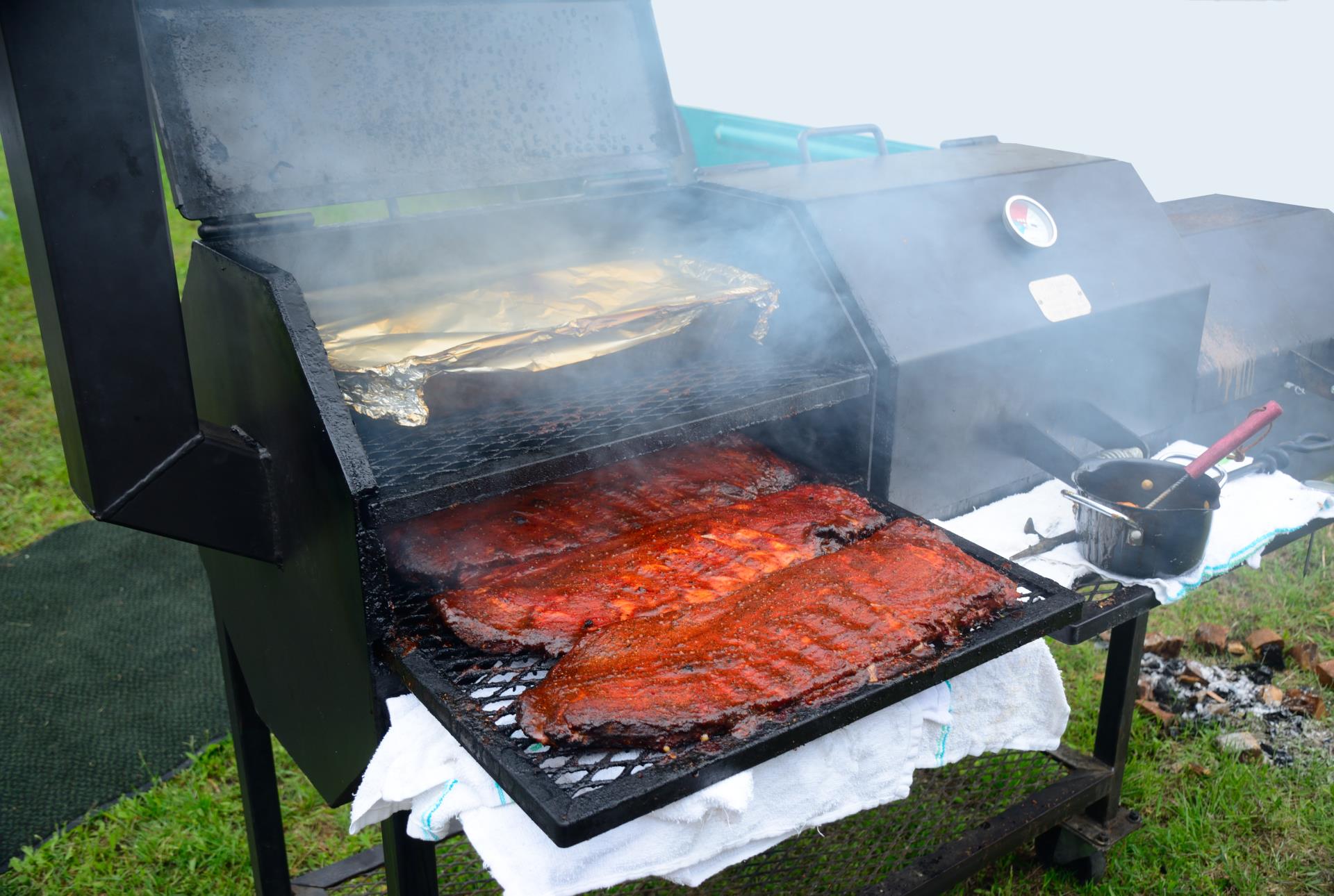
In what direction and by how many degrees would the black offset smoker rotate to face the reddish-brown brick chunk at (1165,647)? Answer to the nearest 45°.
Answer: approximately 90° to its left

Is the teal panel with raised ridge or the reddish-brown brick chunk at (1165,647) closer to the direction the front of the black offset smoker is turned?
the reddish-brown brick chunk

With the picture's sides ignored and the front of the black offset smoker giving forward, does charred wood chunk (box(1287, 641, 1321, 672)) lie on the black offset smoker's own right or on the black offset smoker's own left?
on the black offset smoker's own left

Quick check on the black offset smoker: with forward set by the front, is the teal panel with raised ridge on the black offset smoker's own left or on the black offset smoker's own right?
on the black offset smoker's own left

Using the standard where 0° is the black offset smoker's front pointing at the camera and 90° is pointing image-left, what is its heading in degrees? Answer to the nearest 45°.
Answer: approximately 315°
